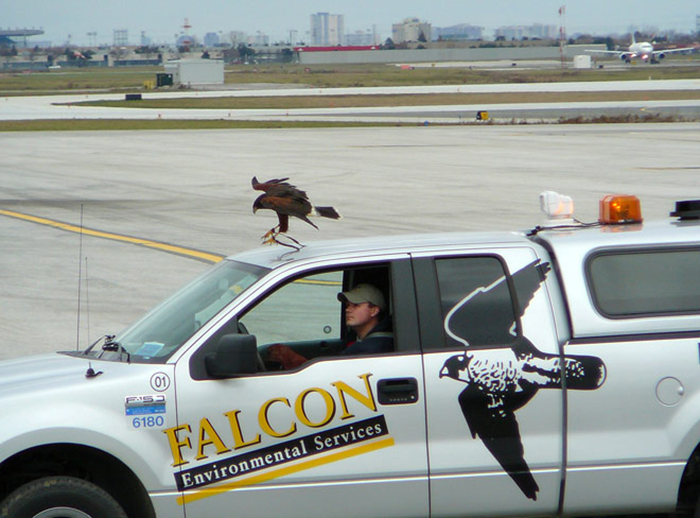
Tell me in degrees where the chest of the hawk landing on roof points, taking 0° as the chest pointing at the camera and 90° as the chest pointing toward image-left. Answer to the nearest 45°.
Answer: approximately 90°

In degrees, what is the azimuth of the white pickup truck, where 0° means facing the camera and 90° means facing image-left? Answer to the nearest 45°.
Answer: approximately 90°
